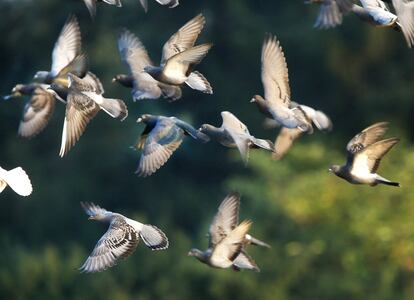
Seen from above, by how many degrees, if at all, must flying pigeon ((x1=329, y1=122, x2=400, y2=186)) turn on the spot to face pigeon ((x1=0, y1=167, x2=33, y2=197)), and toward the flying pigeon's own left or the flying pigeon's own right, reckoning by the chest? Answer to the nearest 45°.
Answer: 0° — it already faces it

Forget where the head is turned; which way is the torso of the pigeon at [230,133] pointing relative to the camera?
to the viewer's left

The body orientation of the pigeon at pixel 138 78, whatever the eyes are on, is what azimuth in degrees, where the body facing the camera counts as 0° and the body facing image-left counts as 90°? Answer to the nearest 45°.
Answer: approximately 90°

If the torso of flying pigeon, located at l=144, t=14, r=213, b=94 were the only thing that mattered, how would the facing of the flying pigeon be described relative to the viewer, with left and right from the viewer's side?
facing to the left of the viewer

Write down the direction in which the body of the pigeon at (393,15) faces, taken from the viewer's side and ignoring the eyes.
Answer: to the viewer's left

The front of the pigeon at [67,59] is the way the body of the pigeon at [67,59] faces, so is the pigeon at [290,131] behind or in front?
behind

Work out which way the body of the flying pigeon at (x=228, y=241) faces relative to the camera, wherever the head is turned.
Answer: to the viewer's left

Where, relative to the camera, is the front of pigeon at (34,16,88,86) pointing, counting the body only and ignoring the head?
to the viewer's left

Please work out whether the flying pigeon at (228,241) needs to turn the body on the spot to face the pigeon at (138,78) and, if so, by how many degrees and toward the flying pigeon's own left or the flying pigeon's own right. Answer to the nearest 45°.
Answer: approximately 45° to the flying pigeon's own right

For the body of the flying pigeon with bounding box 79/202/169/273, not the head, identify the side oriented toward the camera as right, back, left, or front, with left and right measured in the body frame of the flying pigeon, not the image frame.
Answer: left

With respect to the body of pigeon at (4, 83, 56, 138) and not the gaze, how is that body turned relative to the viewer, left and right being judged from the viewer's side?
facing to the left of the viewer

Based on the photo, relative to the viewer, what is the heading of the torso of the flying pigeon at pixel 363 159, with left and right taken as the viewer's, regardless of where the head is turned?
facing to the left of the viewer

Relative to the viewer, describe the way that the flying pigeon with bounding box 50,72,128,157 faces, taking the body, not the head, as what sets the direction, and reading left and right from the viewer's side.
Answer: facing to the left of the viewer
